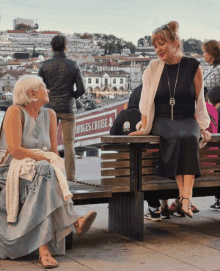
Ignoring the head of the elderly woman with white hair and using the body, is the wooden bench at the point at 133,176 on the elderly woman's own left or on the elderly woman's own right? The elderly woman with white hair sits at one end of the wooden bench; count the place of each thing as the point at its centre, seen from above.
on the elderly woman's own left

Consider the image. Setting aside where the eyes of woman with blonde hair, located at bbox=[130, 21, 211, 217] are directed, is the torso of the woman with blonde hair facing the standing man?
no

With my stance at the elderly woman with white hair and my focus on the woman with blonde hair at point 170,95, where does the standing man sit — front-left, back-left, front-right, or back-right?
front-left

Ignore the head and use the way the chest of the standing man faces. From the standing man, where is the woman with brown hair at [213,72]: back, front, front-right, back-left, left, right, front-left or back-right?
back-right

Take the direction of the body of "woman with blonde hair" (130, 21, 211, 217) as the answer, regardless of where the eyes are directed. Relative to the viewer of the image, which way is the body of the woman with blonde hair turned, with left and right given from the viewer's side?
facing the viewer

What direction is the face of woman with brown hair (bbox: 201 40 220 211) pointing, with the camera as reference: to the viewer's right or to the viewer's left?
to the viewer's left

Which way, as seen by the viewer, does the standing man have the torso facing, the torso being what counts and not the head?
away from the camera

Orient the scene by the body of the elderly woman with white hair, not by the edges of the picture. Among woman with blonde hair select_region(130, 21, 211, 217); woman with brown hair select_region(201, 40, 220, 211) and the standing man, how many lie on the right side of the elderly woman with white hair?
0

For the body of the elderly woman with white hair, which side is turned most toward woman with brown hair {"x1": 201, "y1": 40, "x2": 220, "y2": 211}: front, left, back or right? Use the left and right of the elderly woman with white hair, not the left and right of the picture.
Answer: left

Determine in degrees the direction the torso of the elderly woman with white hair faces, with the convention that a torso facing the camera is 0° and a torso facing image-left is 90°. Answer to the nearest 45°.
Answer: approximately 315°

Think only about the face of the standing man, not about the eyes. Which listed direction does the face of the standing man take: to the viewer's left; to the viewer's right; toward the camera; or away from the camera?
away from the camera

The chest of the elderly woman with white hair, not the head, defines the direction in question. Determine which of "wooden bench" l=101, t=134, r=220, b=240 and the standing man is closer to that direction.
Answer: the wooden bench

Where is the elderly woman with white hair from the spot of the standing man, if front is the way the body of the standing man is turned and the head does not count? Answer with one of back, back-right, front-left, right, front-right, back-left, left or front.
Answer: back

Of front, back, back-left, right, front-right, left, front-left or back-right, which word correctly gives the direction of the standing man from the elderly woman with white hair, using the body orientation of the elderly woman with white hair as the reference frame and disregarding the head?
back-left

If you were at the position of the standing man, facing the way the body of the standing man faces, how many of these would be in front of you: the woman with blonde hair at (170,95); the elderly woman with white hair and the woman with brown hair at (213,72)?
0
